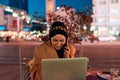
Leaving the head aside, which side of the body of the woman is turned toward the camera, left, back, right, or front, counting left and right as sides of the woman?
front

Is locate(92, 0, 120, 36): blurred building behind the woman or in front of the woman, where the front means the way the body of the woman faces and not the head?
behind

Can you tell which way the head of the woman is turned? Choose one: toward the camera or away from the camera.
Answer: toward the camera
